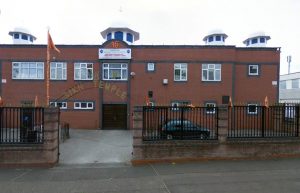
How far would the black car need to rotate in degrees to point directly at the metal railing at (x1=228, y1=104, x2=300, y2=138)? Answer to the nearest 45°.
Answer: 0° — it already faces it

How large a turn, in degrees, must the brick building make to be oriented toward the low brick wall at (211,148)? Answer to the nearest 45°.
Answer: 0° — it already faces it

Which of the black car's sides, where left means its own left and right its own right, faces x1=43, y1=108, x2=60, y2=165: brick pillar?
back

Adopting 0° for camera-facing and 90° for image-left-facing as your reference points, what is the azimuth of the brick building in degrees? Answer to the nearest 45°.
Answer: approximately 0°

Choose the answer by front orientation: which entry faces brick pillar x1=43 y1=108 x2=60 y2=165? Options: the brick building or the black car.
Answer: the brick building

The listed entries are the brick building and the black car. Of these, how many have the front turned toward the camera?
1

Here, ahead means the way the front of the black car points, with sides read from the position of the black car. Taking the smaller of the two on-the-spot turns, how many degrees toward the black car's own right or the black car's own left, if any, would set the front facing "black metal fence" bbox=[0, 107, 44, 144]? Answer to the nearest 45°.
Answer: approximately 180°

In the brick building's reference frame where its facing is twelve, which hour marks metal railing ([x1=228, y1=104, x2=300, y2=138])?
The metal railing is roughly at 11 o'clock from the brick building.

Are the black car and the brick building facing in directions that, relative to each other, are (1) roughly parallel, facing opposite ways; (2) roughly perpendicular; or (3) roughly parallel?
roughly perpendicular

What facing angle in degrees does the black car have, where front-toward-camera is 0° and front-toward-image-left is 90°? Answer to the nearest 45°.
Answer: approximately 270°

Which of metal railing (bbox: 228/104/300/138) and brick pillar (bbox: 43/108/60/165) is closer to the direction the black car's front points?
the metal railing

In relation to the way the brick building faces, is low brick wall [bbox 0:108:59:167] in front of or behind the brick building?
in front
